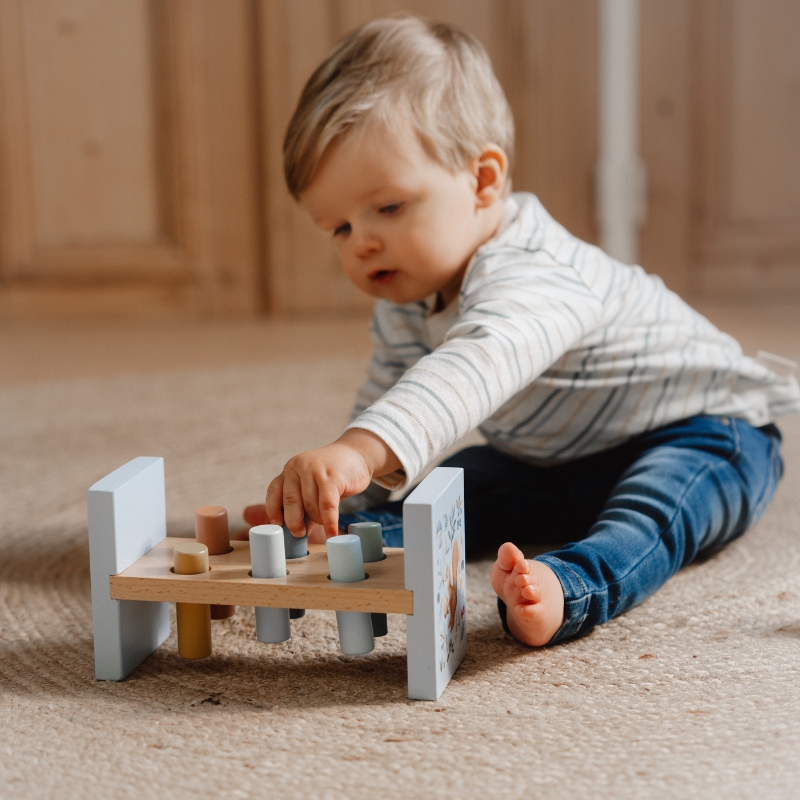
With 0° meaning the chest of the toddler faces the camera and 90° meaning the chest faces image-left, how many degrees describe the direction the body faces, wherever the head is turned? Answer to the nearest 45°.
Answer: approximately 45°

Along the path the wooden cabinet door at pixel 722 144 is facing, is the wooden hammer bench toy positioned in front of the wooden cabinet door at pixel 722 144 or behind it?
in front

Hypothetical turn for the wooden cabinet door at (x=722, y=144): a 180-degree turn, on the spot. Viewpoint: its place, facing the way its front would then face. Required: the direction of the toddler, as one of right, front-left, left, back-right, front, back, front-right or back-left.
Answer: back

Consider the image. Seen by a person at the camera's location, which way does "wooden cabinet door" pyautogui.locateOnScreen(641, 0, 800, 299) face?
facing the viewer
